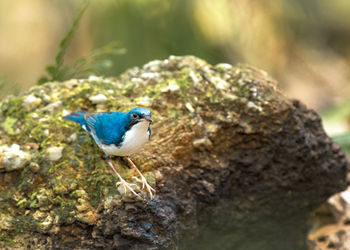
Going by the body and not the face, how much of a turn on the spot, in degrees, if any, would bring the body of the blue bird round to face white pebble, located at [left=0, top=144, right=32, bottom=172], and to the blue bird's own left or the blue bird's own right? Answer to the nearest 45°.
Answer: approximately 135° to the blue bird's own right

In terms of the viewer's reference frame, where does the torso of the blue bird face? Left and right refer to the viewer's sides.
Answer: facing the viewer and to the right of the viewer
